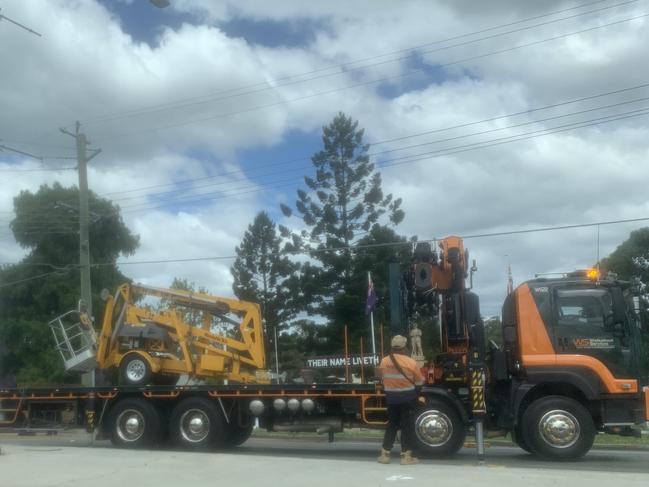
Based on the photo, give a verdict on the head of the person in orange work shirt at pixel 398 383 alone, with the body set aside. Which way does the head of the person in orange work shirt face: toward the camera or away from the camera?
away from the camera

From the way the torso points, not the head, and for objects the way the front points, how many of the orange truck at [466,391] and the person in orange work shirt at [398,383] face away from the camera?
1

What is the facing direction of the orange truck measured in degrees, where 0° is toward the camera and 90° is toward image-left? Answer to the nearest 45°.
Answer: approximately 270°

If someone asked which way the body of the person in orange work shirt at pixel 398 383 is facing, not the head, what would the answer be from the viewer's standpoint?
away from the camera

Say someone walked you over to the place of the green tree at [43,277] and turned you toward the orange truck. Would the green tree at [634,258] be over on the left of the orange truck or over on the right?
left

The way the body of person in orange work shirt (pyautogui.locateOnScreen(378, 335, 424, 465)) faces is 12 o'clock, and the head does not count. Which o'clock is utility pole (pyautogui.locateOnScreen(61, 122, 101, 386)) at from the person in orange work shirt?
The utility pole is roughly at 11 o'clock from the person in orange work shirt.
